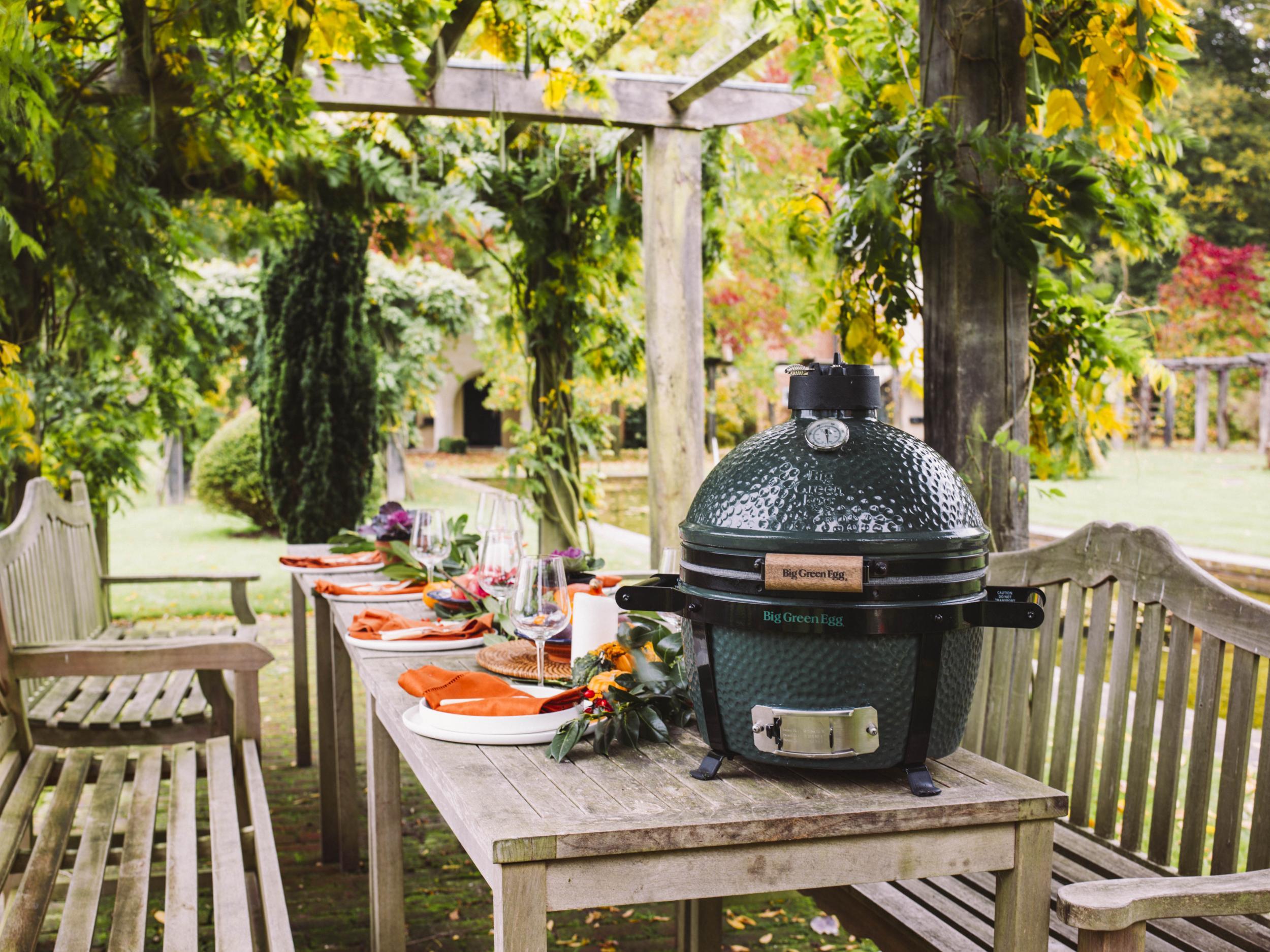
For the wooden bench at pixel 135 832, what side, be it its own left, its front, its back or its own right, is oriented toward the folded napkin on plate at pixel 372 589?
left

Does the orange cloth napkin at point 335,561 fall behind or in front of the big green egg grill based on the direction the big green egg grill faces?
behind

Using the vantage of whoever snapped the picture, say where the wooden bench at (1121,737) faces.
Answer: facing the viewer and to the left of the viewer

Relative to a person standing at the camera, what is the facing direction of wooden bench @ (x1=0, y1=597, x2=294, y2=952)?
facing to the right of the viewer

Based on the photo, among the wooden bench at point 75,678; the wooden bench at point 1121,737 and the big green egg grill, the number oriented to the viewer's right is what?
1

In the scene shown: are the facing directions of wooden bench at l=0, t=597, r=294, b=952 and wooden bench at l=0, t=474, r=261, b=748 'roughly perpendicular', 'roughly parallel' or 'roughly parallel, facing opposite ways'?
roughly parallel

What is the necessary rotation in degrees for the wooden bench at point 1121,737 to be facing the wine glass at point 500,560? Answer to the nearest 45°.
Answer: approximately 45° to its right

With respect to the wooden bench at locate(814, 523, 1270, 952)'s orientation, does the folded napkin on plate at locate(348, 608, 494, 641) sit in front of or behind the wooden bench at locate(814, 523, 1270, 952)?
in front

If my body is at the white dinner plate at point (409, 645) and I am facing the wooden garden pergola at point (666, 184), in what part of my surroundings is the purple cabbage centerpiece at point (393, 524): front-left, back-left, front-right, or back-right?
front-left

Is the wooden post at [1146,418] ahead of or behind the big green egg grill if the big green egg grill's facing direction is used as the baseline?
behind

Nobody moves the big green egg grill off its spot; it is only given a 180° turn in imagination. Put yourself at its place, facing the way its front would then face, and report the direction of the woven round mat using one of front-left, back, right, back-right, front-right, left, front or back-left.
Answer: front-left

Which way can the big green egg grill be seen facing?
toward the camera

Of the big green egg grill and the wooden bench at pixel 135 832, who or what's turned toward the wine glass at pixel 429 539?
the wooden bench

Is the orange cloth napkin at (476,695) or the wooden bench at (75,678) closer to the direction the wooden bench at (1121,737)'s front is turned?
the orange cloth napkin

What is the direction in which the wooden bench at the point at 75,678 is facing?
to the viewer's right

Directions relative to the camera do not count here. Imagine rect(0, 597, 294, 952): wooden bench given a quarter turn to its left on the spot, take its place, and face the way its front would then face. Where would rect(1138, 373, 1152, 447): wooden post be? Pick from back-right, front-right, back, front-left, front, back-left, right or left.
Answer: front-right

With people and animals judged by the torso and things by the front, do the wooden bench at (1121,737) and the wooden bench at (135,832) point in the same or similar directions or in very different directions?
very different directions

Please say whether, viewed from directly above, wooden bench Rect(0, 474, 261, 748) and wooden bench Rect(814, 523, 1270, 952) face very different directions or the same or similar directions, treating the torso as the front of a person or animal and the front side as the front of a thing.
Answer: very different directions
